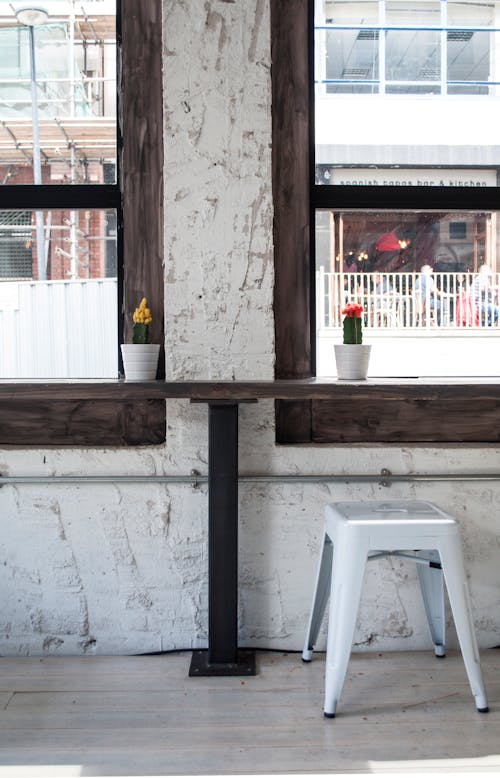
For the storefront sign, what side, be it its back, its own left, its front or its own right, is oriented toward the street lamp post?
right

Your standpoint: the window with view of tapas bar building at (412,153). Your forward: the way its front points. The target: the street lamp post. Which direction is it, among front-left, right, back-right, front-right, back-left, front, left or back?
right

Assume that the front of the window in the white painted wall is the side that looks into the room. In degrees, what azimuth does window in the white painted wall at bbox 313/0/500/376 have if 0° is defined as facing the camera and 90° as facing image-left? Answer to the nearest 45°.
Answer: approximately 0°

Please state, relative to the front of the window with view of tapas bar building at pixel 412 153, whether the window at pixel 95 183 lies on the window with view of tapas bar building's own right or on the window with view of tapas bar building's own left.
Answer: on the window with view of tapas bar building's own right

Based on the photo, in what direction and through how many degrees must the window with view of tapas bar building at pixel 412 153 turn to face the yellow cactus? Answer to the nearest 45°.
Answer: approximately 45° to its right

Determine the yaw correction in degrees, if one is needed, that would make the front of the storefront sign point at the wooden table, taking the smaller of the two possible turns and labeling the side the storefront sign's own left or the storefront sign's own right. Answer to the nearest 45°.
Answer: approximately 45° to the storefront sign's own right

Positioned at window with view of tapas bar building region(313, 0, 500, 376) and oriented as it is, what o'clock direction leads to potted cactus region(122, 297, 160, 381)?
The potted cactus is roughly at 2 o'clock from the window with view of tapas bar building.

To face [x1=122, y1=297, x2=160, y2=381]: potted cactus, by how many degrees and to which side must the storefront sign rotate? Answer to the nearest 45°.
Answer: approximately 45° to its right
